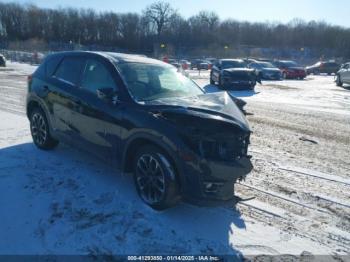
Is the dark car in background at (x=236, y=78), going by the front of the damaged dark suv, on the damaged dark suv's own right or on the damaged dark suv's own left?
on the damaged dark suv's own left

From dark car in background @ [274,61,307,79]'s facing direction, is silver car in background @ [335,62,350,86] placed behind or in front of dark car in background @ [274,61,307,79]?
in front

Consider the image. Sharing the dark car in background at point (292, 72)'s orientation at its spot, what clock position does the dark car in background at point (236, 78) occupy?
the dark car in background at point (236, 78) is roughly at 2 o'clock from the dark car in background at point (292, 72).

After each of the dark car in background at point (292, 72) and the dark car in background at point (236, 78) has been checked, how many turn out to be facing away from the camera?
0

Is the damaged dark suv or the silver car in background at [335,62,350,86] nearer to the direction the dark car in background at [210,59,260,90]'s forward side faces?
the damaged dark suv

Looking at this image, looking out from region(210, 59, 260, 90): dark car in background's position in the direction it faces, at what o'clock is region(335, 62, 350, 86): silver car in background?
The silver car in background is roughly at 9 o'clock from the dark car in background.

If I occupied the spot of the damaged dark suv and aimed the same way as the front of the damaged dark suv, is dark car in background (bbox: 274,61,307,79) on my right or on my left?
on my left

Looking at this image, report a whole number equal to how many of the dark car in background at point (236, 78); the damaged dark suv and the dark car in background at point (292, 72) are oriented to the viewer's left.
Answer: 0

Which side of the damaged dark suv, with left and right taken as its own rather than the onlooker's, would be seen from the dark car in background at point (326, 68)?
left

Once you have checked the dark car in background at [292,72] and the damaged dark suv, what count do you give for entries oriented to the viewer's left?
0

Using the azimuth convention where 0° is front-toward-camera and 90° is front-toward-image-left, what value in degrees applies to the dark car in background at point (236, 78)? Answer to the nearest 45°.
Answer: approximately 315°

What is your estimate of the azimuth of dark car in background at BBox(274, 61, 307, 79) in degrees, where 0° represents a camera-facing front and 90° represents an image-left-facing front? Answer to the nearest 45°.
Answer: approximately 315°

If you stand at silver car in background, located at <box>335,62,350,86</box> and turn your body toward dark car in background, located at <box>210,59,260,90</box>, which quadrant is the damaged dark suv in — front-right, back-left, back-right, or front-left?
front-left

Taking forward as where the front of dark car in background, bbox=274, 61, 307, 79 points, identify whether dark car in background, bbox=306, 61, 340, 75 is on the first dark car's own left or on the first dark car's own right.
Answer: on the first dark car's own left
